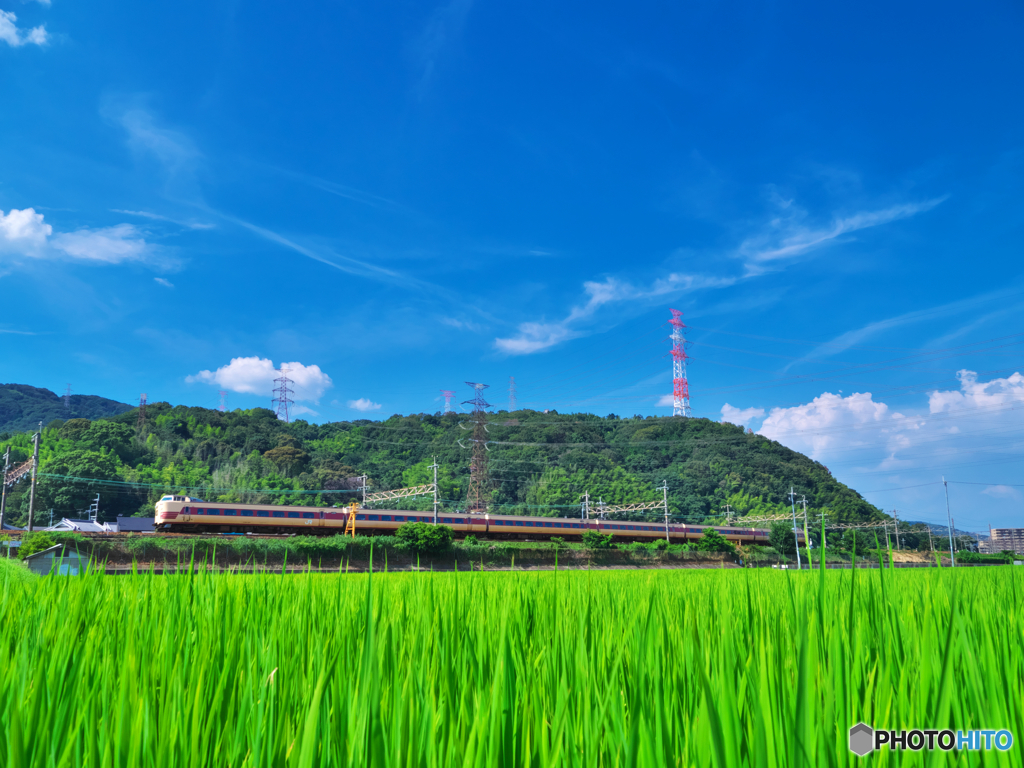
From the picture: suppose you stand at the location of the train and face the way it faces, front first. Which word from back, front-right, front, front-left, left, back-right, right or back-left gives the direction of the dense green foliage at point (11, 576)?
front-left

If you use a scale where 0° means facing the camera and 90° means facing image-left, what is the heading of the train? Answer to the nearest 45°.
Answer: approximately 45°

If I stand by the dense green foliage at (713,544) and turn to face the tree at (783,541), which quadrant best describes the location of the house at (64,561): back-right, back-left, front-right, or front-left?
back-right

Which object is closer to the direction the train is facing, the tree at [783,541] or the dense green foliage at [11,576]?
the dense green foliage

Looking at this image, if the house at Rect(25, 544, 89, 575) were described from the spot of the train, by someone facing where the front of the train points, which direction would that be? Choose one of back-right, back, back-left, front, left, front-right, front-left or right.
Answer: front-left

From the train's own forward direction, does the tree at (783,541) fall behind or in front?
behind

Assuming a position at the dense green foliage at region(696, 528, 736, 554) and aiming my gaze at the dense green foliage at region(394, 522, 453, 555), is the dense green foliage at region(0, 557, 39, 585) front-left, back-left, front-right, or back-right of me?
front-left

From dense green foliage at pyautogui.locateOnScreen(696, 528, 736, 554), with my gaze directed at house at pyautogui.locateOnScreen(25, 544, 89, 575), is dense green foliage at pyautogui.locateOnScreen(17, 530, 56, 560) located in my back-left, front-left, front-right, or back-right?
front-right
